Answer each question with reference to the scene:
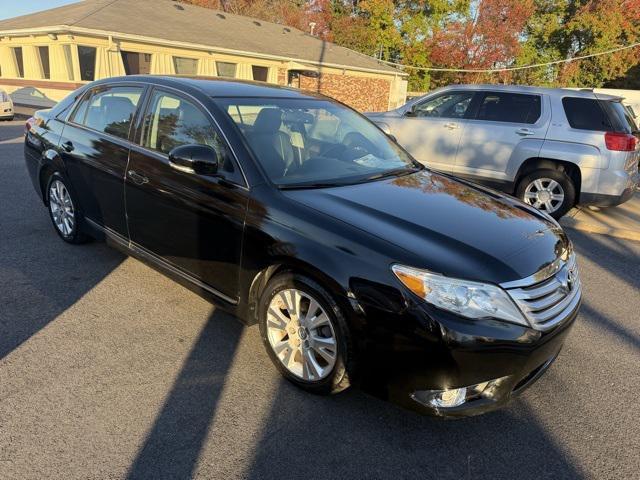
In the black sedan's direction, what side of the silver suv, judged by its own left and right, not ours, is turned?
left

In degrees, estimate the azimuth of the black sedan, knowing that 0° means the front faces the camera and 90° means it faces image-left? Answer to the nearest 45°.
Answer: approximately 315°

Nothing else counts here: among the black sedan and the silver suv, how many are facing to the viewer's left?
1

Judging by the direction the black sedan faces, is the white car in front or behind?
behind

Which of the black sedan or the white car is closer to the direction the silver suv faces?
the white car

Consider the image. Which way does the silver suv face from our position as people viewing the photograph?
facing to the left of the viewer

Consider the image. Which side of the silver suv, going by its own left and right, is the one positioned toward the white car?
front

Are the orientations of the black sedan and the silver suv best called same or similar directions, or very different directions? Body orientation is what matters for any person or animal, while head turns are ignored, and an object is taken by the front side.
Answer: very different directions

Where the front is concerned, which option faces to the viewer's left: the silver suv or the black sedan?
the silver suv
